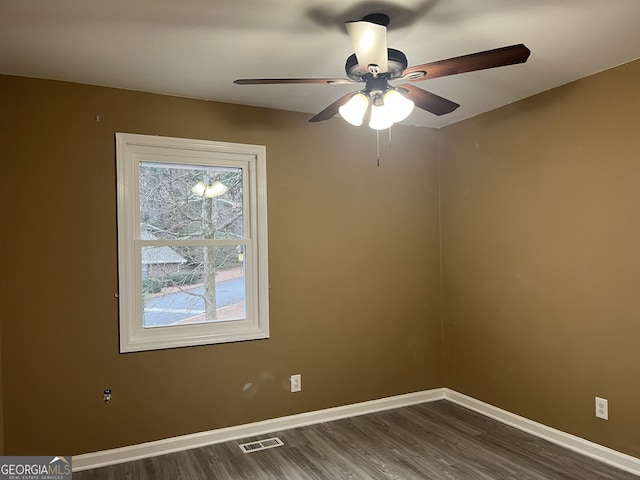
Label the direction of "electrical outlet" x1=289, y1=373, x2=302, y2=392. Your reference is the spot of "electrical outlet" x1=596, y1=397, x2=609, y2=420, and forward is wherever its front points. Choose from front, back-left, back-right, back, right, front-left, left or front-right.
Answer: front-right

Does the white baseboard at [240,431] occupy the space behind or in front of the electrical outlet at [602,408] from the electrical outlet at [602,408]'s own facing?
in front

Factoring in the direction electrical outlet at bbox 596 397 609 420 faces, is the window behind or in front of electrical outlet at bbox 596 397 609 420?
in front

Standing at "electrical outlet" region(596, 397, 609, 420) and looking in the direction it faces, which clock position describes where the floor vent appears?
The floor vent is roughly at 1 o'clock from the electrical outlet.
